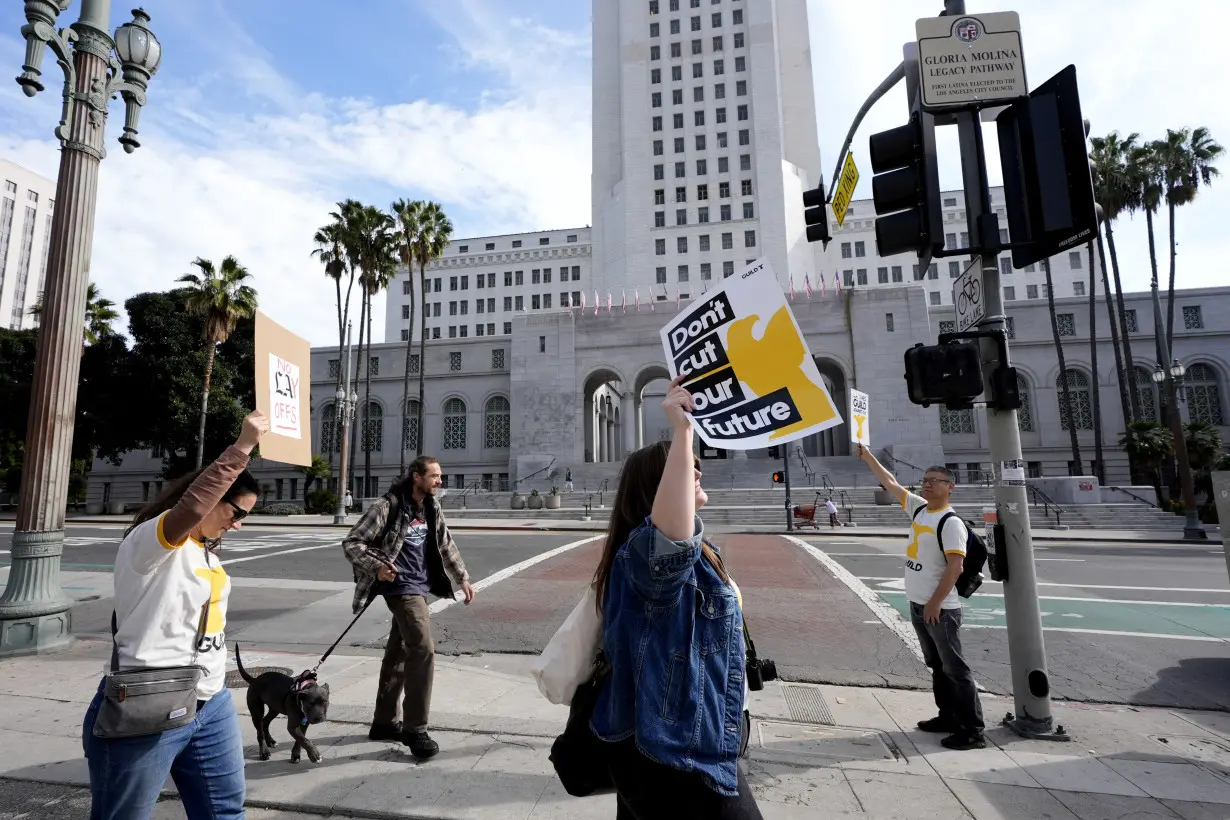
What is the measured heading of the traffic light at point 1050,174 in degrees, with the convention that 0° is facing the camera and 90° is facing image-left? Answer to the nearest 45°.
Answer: approximately 225°

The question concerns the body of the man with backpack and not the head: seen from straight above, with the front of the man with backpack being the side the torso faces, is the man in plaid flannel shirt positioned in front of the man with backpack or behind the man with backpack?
in front

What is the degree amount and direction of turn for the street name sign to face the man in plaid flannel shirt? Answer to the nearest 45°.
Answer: approximately 45° to its right

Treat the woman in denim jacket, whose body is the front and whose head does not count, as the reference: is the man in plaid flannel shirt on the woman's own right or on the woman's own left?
on the woman's own left

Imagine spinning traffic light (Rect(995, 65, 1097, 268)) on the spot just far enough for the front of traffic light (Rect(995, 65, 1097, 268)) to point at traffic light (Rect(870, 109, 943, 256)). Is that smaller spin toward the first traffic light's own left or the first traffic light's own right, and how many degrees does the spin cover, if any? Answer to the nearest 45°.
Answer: approximately 135° to the first traffic light's own left

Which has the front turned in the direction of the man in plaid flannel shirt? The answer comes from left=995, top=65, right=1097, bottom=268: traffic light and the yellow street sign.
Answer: the yellow street sign
